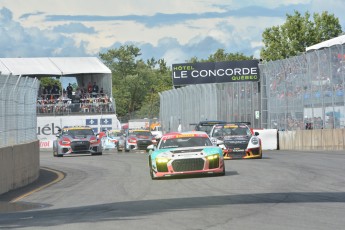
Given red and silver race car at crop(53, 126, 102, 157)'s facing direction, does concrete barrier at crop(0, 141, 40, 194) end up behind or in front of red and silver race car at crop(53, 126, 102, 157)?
in front

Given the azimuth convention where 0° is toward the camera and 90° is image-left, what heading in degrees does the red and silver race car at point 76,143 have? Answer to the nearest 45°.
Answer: approximately 0°

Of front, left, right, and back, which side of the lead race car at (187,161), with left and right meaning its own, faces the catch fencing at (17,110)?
right

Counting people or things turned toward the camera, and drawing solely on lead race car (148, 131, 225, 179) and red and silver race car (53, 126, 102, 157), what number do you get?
2

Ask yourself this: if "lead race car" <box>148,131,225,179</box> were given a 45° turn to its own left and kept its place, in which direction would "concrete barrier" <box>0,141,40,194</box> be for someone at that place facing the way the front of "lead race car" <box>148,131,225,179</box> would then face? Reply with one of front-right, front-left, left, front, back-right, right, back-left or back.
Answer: back-right

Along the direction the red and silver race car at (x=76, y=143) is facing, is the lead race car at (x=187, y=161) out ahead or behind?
ahead

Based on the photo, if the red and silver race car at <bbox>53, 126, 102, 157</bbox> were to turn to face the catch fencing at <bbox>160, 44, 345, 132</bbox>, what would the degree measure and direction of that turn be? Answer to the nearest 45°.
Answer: approximately 90° to its left

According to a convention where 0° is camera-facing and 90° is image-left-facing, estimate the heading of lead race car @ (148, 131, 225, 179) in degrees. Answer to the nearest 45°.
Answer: approximately 0°
